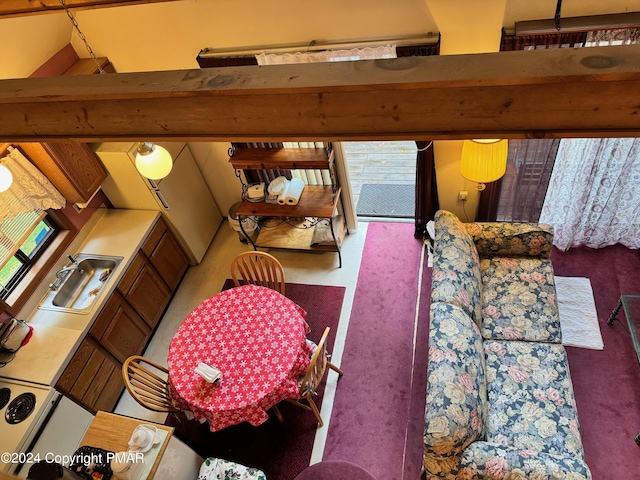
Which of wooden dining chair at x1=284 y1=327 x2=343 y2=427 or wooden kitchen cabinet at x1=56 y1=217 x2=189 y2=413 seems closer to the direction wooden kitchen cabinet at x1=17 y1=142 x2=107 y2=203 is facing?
the wooden dining chair

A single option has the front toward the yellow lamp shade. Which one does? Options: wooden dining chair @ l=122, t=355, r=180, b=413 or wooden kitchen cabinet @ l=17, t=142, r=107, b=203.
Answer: the wooden kitchen cabinet

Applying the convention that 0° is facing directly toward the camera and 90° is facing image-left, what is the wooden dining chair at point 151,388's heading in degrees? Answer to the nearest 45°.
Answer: approximately 225°

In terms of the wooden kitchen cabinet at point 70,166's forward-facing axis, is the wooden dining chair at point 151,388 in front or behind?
in front

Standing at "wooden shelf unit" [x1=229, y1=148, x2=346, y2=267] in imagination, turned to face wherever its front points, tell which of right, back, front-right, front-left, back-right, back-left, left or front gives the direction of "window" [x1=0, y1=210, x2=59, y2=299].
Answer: right

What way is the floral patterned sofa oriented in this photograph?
to the viewer's right
